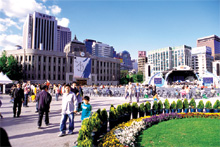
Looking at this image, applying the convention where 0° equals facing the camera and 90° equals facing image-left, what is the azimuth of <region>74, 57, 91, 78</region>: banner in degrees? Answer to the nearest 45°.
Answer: approximately 0°

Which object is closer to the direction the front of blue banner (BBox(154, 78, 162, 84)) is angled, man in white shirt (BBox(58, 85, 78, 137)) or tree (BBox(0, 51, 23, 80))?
the man in white shirt

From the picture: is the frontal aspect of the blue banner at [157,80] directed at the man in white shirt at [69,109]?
yes

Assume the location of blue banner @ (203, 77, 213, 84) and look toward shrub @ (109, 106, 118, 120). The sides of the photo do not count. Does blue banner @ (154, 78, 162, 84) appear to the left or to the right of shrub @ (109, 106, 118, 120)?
right

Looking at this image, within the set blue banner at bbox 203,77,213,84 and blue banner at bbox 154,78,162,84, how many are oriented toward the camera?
2

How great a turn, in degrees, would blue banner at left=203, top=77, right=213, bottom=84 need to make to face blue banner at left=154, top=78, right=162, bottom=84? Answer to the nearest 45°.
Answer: approximately 45° to its right

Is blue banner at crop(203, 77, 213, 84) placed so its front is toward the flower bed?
yes

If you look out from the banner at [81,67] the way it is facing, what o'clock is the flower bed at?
The flower bed is roughly at 12 o'clock from the banner.
